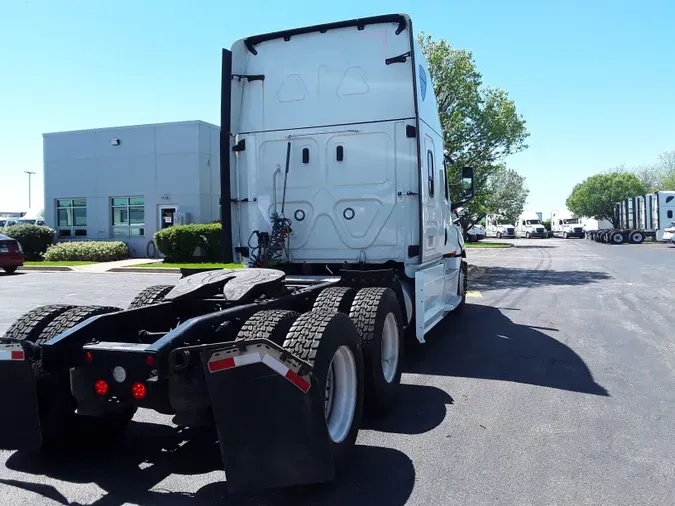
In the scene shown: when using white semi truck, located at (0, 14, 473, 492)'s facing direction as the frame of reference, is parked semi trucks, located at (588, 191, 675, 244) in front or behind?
in front

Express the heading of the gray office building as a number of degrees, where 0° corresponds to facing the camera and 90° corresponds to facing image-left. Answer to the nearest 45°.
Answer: approximately 0°

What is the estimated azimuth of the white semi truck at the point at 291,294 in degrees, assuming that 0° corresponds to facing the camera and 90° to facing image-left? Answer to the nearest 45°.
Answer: approximately 225°

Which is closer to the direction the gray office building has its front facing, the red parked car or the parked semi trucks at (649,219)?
the red parked car

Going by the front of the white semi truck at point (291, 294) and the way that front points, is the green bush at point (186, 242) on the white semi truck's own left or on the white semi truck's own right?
on the white semi truck's own left

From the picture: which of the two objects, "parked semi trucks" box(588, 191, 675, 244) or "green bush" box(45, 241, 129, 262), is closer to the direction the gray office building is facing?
the green bush

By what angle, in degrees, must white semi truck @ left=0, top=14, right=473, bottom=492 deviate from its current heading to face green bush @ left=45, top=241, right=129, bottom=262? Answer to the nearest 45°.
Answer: approximately 45° to its left

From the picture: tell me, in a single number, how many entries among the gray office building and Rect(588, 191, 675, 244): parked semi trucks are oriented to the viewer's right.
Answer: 1

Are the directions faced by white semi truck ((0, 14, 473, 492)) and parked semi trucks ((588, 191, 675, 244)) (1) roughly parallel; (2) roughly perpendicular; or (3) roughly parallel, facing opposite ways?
roughly perpendicular

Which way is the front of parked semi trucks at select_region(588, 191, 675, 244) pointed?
to the viewer's right
